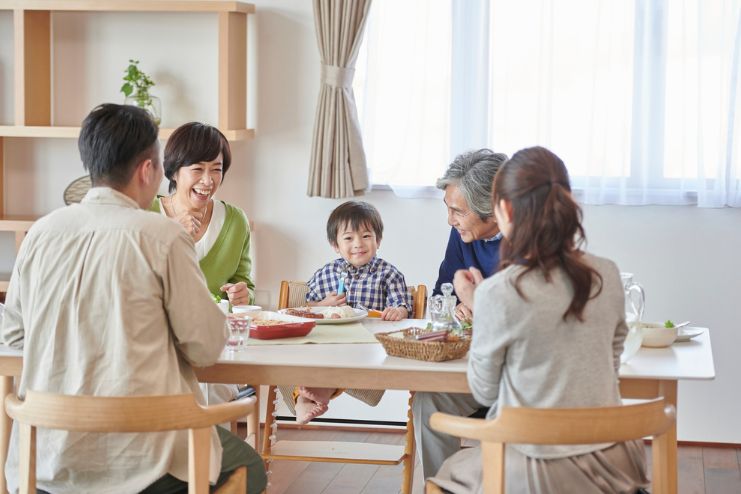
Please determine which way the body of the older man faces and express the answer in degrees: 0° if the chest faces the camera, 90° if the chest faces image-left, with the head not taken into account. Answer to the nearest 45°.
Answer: approximately 45°

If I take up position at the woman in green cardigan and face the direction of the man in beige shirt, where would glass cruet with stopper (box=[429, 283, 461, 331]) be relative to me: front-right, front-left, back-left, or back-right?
front-left

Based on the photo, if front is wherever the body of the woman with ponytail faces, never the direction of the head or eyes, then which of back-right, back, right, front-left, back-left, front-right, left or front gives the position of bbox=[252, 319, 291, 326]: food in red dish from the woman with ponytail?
front

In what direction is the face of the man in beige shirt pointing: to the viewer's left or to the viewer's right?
to the viewer's right

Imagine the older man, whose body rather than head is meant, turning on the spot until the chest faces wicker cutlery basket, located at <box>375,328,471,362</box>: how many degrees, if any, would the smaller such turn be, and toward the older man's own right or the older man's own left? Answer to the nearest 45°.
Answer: approximately 45° to the older man's own left

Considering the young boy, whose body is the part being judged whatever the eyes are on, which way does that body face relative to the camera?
toward the camera

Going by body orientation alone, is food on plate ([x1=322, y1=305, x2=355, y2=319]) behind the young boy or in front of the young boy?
in front

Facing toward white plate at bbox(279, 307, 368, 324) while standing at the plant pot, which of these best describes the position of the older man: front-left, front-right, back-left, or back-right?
front-left

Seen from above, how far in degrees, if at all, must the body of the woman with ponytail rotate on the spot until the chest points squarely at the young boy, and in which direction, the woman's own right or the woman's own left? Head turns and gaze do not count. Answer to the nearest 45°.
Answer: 0° — they already face them

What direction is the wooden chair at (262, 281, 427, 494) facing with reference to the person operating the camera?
facing the viewer

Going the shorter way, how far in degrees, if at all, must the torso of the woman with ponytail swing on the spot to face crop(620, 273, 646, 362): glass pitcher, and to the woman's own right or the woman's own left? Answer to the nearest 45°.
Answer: approximately 45° to the woman's own right
